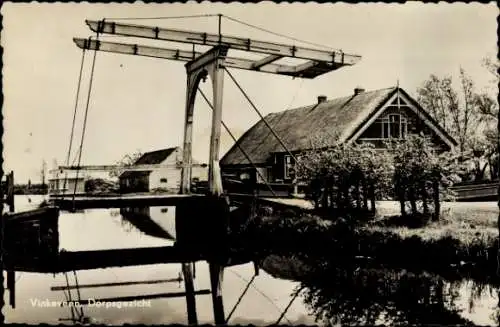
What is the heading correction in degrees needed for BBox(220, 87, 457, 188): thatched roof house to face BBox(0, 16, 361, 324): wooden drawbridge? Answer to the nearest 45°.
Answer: approximately 90° to its right

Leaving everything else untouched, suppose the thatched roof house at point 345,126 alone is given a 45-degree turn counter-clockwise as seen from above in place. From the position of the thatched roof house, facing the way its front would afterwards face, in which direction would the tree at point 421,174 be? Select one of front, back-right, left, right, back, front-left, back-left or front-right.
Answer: right

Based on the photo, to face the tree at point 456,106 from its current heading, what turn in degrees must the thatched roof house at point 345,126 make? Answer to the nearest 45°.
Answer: approximately 90° to its left

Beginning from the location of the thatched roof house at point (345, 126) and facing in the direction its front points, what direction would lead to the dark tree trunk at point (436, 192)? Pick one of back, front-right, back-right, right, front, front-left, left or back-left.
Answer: front-right

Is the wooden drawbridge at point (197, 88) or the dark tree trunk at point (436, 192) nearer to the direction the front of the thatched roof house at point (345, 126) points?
the dark tree trunk

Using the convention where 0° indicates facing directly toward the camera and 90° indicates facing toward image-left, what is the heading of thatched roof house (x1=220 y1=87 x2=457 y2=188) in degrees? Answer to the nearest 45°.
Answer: approximately 315°

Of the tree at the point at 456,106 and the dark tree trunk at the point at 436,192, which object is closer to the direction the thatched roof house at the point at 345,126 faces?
the dark tree trunk

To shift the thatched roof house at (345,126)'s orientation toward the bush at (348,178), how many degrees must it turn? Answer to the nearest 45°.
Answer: approximately 45° to its right
